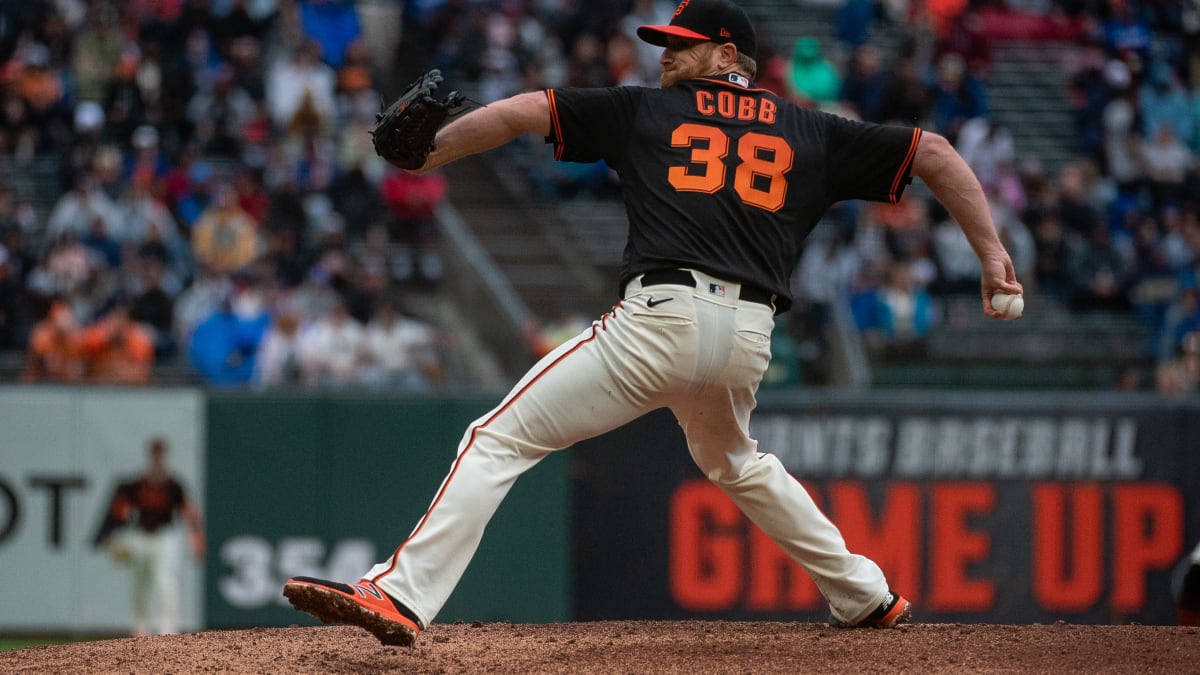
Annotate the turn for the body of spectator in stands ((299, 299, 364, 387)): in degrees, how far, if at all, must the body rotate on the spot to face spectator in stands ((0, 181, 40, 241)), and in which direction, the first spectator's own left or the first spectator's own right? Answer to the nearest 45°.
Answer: approximately 135° to the first spectator's own right

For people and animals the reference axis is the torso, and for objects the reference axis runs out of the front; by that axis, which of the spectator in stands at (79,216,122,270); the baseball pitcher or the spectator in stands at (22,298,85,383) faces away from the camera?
the baseball pitcher

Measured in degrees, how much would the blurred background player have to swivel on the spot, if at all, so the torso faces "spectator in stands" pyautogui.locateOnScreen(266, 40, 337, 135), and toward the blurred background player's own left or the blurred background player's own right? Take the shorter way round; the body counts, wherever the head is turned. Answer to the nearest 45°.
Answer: approximately 180°

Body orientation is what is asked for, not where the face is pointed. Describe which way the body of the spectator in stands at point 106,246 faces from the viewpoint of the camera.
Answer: toward the camera

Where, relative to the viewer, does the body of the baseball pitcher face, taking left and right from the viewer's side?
facing away from the viewer

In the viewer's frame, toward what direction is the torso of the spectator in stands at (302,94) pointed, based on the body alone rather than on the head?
toward the camera

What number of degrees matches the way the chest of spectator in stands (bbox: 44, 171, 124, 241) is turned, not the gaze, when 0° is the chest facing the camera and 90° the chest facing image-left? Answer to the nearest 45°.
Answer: approximately 0°

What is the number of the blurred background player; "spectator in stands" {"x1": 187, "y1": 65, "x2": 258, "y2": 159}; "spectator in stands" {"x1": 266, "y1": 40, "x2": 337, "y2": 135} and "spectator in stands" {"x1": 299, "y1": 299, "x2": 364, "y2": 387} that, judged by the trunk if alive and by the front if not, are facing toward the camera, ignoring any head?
4

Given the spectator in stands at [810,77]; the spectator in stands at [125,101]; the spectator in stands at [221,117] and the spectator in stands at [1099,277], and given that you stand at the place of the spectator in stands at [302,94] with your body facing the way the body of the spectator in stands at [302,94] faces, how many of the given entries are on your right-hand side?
2

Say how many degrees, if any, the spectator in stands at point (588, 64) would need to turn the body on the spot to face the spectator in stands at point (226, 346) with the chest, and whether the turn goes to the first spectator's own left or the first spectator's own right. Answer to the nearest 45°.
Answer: approximately 45° to the first spectator's own right

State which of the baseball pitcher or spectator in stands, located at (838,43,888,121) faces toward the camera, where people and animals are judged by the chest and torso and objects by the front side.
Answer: the spectator in stands

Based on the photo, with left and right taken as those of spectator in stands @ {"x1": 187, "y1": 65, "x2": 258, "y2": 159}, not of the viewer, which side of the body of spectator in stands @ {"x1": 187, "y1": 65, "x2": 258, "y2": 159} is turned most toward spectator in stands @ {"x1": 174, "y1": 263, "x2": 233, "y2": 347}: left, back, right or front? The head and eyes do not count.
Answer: front

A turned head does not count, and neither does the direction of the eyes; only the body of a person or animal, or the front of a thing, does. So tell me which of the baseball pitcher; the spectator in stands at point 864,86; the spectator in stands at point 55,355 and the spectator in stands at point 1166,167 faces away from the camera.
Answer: the baseball pitcher

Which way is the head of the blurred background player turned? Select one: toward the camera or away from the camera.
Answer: toward the camera

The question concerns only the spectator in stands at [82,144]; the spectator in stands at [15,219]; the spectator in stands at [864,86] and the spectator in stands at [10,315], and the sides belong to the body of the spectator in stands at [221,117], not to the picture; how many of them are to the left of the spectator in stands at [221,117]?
1

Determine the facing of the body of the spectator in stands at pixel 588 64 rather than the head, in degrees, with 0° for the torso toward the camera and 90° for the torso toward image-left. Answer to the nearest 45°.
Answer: approximately 0°

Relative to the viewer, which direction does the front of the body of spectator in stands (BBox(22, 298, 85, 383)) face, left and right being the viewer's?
facing the viewer

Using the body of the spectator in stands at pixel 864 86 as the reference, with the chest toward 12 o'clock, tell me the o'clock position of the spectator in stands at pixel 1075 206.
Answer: the spectator in stands at pixel 1075 206 is roughly at 9 o'clock from the spectator in stands at pixel 864 86.

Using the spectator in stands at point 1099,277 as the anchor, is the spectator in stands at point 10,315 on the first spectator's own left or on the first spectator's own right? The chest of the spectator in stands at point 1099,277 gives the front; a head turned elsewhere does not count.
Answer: on the first spectator's own right

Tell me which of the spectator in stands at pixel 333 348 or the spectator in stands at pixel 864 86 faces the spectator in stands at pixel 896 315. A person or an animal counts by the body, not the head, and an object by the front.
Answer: the spectator in stands at pixel 864 86

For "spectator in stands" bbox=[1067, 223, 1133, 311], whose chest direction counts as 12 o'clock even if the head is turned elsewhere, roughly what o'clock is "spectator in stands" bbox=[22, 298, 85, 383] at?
"spectator in stands" bbox=[22, 298, 85, 383] is roughly at 2 o'clock from "spectator in stands" bbox=[1067, 223, 1133, 311].
